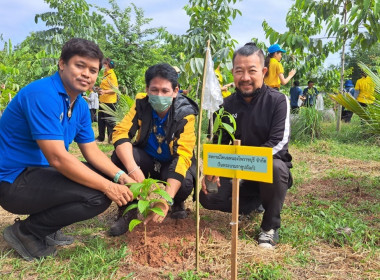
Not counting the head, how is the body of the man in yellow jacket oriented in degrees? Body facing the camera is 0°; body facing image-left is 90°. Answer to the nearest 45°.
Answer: approximately 0°

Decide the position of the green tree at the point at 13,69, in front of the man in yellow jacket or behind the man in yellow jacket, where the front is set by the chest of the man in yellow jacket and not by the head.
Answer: behind

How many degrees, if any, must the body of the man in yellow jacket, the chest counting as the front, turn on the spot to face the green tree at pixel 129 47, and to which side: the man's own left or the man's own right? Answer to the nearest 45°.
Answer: approximately 180°

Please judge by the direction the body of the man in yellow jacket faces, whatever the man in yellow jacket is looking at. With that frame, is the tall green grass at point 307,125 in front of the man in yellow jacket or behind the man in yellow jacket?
behind

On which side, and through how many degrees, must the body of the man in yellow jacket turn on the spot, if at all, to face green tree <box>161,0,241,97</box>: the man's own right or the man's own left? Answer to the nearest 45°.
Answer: approximately 180°

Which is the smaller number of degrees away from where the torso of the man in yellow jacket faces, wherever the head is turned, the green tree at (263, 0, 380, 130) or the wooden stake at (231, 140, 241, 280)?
the wooden stake

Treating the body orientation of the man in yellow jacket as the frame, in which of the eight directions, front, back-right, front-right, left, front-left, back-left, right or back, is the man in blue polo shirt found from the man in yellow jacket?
front-right

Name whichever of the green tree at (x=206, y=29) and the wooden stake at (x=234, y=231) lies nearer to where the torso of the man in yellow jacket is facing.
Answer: the wooden stake
